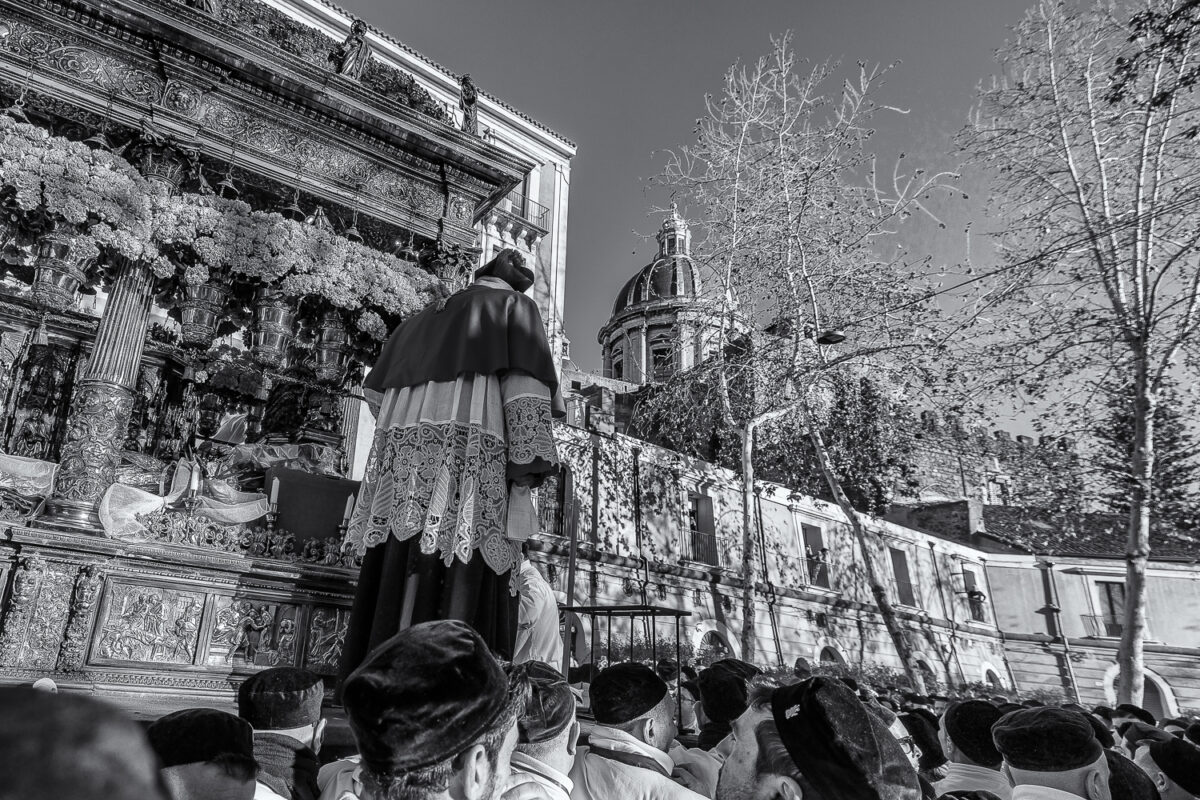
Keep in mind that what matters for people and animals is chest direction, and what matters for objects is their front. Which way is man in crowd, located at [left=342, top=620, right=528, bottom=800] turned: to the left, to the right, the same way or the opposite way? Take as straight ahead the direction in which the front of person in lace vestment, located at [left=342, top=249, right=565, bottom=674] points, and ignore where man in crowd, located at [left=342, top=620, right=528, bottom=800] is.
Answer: the same way

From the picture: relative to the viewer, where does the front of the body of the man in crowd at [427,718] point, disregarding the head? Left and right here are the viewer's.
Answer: facing away from the viewer and to the right of the viewer

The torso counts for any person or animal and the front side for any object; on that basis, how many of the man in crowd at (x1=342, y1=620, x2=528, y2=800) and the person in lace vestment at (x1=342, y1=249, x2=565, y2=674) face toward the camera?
0

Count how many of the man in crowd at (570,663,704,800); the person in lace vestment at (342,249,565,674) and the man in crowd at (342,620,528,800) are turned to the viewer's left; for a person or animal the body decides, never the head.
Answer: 0

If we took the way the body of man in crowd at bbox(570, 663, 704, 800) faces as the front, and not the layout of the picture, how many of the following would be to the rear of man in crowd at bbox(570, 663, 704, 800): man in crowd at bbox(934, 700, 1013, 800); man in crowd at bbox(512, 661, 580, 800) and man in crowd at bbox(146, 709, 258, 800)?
2

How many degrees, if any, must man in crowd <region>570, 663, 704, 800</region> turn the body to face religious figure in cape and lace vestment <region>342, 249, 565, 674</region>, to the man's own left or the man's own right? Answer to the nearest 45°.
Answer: approximately 90° to the man's own left

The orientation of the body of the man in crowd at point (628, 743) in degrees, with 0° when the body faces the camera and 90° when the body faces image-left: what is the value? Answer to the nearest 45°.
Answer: approximately 225°

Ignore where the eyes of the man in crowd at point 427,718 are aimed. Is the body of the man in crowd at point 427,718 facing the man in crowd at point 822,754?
no

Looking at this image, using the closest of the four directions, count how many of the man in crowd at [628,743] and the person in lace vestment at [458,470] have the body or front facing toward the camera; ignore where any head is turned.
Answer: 0

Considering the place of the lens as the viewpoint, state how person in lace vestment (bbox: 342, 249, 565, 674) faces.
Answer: facing away from the viewer and to the right of the viewer

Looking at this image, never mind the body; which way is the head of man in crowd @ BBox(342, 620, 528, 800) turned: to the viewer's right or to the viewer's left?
to the viewer's right
